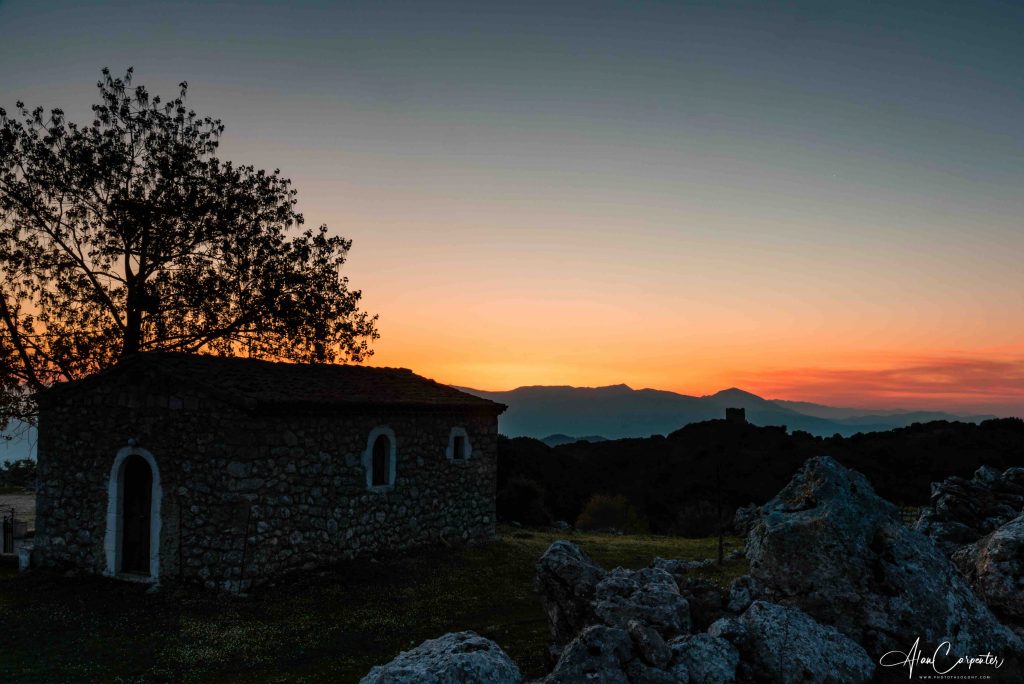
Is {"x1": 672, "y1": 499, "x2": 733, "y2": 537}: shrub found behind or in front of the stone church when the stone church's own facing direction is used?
behind

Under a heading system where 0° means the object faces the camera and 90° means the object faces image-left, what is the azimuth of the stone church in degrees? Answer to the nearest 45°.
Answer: approximately 45°

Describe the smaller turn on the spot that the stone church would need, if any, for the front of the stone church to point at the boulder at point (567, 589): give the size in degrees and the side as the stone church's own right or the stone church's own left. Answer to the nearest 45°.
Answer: approximately 90° to the stone church's own left

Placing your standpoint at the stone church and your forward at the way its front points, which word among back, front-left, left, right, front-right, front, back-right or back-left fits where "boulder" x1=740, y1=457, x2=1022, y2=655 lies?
left

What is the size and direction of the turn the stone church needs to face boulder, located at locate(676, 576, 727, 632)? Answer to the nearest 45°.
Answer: approximately 90° to its left

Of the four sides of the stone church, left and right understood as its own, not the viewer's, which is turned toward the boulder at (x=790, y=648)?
left

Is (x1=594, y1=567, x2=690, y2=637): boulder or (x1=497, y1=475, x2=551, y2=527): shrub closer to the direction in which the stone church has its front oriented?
the boulder

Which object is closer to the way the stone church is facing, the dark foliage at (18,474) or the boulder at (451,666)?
the boulder

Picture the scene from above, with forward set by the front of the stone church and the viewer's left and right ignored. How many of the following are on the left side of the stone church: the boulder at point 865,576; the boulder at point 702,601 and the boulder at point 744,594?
3

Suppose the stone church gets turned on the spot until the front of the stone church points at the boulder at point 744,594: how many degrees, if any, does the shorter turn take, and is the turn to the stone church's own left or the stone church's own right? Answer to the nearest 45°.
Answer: approximately 90° to the stone church's own left

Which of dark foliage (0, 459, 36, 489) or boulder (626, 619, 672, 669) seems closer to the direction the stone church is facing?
the boulder

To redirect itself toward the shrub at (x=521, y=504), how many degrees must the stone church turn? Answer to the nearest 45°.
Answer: approximately 180°

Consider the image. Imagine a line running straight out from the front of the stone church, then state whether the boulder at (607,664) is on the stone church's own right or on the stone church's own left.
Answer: on the stone church's own left

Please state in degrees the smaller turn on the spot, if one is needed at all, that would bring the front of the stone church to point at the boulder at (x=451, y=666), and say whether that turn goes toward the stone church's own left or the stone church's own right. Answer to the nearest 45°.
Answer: approximately 45° to the stone church's own left
